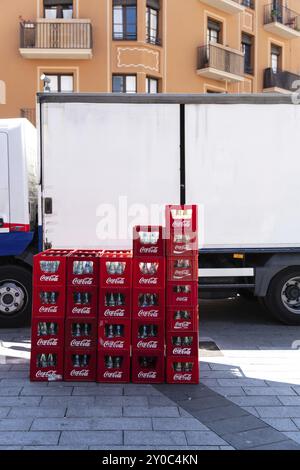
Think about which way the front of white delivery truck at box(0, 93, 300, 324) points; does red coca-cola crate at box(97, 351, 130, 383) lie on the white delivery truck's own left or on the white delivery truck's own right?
on the white delivery truck's own left

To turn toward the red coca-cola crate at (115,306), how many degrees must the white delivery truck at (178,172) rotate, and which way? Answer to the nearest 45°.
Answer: approximately 90° to its left

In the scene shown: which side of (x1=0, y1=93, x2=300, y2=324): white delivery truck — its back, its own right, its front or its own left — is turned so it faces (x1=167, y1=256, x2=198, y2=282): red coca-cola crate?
left

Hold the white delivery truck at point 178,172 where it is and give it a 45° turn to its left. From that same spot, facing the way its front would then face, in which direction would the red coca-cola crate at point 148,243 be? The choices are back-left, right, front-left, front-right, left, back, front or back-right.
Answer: front-left

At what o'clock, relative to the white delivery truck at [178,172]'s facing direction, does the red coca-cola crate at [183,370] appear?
The red coca-cola crate is roughly at 9 o'clock from the white delivery truck.

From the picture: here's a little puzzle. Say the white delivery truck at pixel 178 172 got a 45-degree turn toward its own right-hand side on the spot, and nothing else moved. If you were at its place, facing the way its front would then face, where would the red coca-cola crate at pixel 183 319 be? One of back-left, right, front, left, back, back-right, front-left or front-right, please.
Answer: back-left

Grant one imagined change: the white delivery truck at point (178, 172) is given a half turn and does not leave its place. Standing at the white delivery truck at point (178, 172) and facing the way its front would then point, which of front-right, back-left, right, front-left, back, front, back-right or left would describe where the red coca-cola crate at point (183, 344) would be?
right

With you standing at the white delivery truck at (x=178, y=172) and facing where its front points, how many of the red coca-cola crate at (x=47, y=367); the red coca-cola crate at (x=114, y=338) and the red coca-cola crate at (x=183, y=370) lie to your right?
0

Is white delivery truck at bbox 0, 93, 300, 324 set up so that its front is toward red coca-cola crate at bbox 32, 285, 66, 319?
no

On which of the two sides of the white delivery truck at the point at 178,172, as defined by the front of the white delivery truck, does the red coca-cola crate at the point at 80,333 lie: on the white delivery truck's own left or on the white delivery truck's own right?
on the white delivery truck's own left

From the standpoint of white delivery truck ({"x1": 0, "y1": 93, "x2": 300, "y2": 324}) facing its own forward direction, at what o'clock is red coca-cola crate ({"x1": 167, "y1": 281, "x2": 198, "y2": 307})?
The red coca-cola crate is roughly at 9 o'clock from the white delivery truck.

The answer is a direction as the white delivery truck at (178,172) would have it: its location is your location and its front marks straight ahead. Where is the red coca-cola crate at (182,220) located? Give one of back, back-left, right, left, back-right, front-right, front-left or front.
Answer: left

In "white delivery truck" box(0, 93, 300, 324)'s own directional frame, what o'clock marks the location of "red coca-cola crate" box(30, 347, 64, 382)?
The red coca-cola crate is roughly at 10 o'clock from the white delivery truck.

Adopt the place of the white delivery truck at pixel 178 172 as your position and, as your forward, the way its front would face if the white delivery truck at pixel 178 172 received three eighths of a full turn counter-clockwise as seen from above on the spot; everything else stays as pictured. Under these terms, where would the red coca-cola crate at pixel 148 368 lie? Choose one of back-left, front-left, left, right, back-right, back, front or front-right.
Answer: front-right

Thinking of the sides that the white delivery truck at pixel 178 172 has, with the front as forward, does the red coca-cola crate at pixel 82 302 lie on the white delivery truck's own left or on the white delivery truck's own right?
on the white delivery truck's own left

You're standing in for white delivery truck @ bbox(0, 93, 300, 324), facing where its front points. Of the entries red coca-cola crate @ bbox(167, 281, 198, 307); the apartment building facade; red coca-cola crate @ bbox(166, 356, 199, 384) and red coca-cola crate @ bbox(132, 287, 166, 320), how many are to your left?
3

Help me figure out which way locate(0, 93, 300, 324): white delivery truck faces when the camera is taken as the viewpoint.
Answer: facing to the left of the viewer

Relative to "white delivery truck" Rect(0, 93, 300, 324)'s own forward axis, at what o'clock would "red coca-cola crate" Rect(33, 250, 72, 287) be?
The red coca-cola crate is roughly at 10 o'clock from the white delivery truck.
